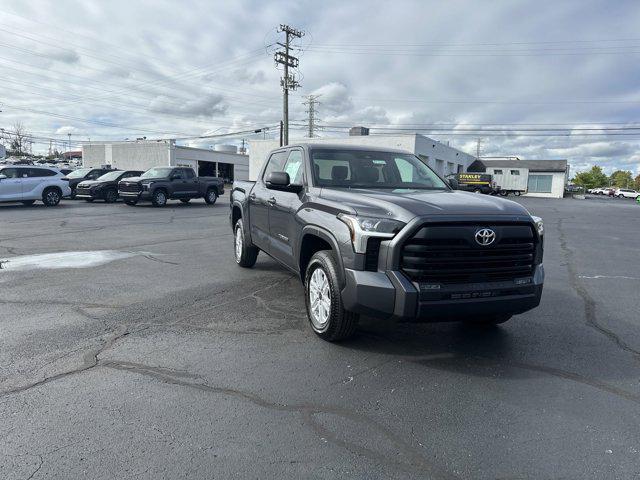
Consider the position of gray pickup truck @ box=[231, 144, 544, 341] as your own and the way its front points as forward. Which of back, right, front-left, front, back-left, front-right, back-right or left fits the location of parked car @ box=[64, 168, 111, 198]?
back

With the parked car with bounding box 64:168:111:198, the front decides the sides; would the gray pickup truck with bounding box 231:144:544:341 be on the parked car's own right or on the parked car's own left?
on the parked car's own left

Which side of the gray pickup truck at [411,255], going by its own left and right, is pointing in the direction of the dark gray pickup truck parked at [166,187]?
back

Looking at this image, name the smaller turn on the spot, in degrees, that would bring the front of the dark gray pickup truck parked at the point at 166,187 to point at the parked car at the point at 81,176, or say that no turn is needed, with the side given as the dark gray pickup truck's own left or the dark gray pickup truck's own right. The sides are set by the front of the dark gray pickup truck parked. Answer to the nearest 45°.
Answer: approximately 90° to the dark gray pickup truck's own right

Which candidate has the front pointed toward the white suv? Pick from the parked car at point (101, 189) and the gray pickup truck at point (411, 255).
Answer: the parked car

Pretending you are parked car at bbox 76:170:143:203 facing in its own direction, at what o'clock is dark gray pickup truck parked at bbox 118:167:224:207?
The dark gray pickup truck parked is roughly at 9 o'clock from the parked car.

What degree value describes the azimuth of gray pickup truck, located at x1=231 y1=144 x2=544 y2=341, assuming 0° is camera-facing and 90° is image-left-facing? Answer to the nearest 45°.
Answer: approximately 315°

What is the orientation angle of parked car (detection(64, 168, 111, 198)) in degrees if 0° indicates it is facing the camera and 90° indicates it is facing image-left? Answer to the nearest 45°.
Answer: approximately 45°
